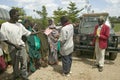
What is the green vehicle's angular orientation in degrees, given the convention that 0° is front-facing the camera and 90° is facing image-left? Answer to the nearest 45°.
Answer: approximately 0°

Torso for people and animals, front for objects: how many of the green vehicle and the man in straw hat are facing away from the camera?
0

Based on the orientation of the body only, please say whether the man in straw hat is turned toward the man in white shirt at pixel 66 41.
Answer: yes

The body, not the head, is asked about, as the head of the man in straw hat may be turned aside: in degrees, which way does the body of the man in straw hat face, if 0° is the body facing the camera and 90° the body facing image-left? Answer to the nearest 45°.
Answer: approximately 45°

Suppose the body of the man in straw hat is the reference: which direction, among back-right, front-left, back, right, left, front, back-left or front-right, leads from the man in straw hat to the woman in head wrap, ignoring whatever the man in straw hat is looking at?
front-right

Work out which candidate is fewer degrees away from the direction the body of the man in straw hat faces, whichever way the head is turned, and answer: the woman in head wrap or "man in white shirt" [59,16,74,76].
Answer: the man in white shirt
